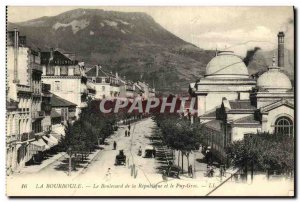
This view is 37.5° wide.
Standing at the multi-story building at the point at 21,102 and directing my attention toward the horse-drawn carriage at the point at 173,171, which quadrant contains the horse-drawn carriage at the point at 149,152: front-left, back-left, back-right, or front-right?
front-left

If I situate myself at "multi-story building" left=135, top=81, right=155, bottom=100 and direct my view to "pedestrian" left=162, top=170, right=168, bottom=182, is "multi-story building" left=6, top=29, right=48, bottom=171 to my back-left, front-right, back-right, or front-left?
front-right
